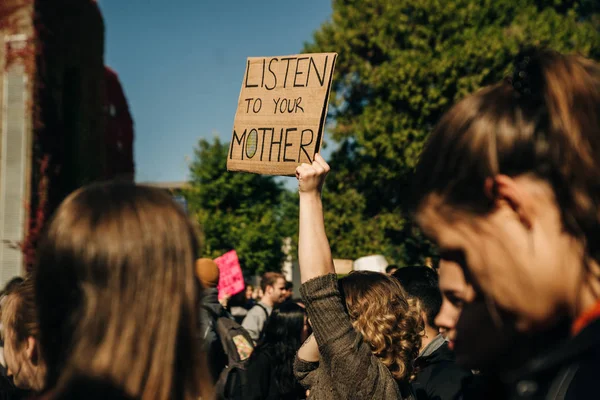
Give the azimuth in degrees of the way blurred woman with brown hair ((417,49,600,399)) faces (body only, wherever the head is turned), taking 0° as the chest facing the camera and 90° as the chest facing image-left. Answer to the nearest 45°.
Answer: approximately 90°

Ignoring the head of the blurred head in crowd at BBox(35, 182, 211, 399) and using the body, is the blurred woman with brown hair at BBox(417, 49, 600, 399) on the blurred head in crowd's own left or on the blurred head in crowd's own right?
on the blurred head in crowd's own right

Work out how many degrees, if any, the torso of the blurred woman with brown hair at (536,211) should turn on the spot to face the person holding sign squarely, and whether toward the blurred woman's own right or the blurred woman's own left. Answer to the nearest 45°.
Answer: approximately 45° to the blurred woman's own right

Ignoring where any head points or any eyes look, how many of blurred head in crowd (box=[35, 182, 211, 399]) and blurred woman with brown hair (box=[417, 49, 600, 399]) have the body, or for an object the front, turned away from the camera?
1

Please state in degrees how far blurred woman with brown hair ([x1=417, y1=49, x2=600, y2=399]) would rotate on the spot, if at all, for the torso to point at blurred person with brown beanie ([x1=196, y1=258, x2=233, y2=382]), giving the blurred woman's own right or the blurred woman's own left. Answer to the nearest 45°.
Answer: approximately 45° to the blurred woman's own right

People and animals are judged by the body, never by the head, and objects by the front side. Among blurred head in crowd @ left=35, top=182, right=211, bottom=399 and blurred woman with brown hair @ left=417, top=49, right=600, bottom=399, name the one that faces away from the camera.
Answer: the blurred head in crowd

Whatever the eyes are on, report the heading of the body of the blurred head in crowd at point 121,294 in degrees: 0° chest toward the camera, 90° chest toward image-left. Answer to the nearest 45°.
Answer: approximately 180°

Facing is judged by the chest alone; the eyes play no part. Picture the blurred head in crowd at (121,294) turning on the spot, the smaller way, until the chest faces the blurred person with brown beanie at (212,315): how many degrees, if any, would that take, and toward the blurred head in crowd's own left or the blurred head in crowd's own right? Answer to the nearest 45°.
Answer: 0° — they already face them

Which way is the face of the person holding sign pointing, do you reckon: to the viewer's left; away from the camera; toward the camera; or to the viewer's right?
away from the camera

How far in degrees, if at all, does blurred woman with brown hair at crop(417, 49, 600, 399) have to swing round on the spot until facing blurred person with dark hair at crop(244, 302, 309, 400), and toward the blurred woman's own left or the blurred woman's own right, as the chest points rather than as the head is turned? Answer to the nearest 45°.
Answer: approximately 45° to the blurred woman's own right
